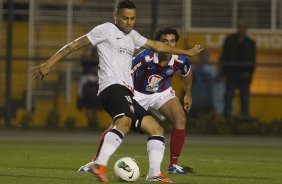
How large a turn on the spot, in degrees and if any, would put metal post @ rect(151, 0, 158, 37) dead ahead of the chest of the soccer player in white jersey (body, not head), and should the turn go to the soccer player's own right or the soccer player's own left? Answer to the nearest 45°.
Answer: approximately 135° to the soccer player's own left

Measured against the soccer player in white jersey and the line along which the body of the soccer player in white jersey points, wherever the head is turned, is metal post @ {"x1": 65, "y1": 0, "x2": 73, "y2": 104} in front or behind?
behind

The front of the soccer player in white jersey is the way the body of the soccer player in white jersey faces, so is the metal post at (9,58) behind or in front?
behind

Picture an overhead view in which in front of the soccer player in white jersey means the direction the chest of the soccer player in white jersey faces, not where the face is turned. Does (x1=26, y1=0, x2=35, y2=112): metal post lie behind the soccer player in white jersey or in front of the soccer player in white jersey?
behind
